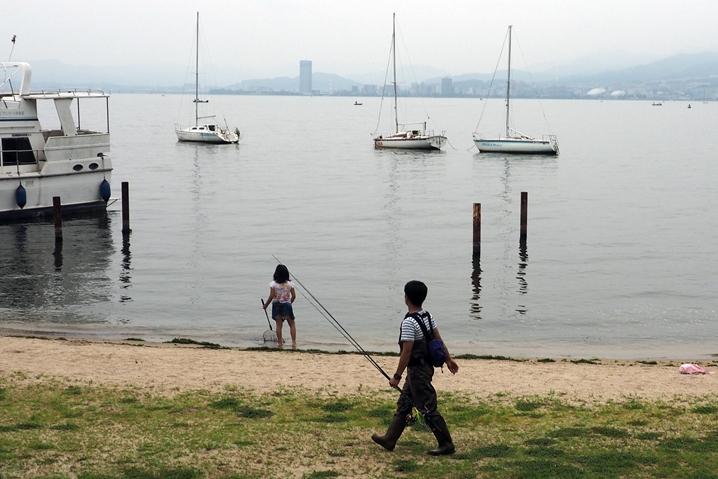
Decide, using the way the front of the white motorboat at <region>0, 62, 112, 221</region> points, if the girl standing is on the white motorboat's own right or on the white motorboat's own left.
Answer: on the white motorboat's own left

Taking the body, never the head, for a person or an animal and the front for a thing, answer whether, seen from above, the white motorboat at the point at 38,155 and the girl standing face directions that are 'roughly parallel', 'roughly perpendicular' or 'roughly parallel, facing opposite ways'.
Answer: roughly perpendicular

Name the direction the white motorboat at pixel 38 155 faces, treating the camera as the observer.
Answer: facing to the left of the viewer

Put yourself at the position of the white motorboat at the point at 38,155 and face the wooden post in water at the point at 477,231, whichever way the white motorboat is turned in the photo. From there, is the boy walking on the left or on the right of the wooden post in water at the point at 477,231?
right

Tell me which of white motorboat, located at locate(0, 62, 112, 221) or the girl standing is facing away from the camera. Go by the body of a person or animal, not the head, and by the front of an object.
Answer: the girl standing

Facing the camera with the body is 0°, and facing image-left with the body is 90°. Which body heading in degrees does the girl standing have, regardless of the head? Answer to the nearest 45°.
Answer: approximately 180°

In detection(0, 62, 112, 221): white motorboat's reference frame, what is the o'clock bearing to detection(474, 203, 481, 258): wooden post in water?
The wooden post in water is roughly at 7 o'clock from the white motorboat.

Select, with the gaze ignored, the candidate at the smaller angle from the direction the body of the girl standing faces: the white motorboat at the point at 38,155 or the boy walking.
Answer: the white motorboat

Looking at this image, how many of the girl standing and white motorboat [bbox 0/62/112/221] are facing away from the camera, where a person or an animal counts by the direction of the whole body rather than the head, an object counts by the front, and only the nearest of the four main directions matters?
1

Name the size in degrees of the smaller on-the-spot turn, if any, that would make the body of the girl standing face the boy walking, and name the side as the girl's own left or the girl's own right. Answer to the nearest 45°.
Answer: approximately 180°
